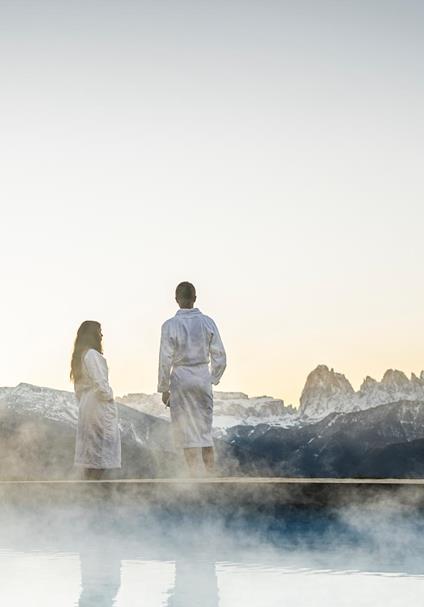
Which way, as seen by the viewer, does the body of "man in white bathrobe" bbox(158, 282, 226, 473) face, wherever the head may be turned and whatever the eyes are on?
away from the camera

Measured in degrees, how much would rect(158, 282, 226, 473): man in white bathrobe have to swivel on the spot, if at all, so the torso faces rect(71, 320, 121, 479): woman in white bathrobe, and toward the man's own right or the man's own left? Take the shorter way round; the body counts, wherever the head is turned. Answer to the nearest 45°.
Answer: approximately 45° to the man's own left

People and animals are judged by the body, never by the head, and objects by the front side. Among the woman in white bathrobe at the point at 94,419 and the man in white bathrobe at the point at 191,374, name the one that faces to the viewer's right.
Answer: the woman in white bathrobe

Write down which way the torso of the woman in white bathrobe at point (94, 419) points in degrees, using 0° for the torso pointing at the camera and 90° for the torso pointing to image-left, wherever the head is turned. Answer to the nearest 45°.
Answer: approximately 270°

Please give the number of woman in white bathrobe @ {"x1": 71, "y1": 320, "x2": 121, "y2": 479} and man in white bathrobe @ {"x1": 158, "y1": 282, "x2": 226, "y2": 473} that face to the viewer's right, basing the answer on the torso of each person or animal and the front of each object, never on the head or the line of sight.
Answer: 1

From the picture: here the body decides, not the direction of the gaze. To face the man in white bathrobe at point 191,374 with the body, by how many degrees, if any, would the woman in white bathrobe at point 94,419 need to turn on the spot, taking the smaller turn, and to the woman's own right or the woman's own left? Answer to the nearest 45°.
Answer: approximately 45° to the woman's own right

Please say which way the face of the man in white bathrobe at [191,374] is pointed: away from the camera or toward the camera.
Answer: away from the camera

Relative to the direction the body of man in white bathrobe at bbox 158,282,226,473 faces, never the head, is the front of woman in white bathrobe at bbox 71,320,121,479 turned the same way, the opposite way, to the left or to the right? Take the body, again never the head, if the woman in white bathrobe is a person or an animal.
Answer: to the right
